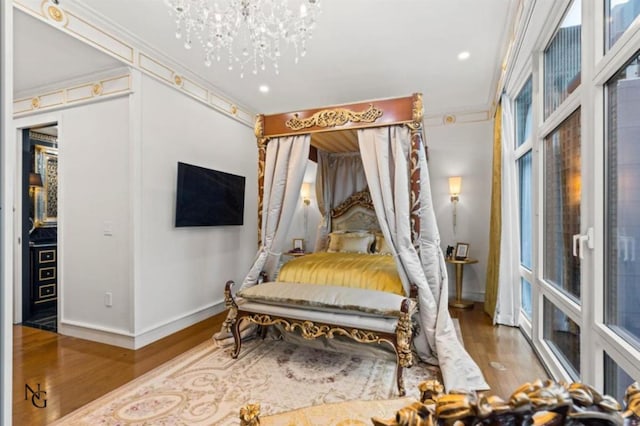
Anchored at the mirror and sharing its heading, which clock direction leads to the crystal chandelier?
The crystal chandelier is roughly at 1 o'clock from the mirror.

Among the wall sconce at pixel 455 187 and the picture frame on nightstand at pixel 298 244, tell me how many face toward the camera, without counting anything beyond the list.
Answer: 2

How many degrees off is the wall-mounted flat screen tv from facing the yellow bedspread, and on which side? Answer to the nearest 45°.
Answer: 0° — it already faces it

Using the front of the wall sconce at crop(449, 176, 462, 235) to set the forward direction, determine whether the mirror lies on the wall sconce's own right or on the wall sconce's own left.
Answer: on the wall sconce's own right

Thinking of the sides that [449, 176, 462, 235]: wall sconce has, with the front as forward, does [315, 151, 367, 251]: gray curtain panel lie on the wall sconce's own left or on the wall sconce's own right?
on the wall sconce's own right

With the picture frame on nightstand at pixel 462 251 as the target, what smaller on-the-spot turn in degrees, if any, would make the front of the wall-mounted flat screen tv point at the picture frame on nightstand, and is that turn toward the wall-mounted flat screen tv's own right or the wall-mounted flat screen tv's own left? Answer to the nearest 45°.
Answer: approximately 45° to the wall-mounted flat screen tv's own left

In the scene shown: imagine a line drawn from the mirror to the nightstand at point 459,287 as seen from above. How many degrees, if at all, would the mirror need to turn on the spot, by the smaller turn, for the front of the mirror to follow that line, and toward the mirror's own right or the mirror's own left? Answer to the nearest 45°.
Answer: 0° — it already faces it

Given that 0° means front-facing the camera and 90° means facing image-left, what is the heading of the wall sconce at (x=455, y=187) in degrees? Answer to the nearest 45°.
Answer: approximately 0°

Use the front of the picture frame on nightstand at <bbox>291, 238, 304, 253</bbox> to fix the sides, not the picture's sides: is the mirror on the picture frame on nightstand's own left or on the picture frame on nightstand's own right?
on the picture frame on nightstand's own right

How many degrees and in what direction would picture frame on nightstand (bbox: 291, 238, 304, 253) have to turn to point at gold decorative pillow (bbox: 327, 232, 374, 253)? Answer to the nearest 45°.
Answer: approximately 45° to its left

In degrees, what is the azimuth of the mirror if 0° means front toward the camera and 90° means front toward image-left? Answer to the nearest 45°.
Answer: approximately 315°

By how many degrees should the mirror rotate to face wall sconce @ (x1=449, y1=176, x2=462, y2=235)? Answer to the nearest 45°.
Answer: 0° — it already faces it
